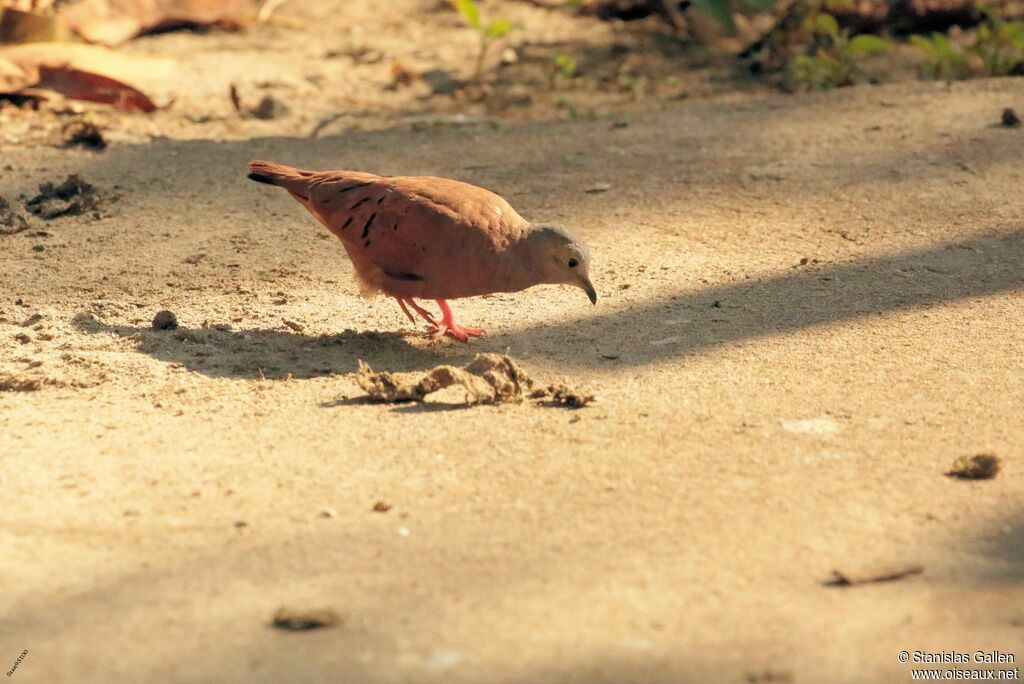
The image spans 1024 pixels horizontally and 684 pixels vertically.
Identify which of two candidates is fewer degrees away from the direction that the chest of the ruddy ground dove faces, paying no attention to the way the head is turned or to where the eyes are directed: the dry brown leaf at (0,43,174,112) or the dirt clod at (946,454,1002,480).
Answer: the dirt clod

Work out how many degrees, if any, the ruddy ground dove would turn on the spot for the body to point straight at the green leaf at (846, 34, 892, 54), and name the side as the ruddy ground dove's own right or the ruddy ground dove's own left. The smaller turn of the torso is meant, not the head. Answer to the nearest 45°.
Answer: approximately 45° to the ruddy ground dove's own left

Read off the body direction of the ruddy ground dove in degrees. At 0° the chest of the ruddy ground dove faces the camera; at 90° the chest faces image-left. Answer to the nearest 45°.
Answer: approximately 270°

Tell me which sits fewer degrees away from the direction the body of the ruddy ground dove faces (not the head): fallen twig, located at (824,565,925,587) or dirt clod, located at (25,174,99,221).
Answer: the fallen twig

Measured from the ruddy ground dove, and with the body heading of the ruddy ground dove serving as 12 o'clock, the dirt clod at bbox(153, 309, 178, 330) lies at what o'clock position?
The dirt clod is roughly at 6 o'clock from the ruddy ground dove.

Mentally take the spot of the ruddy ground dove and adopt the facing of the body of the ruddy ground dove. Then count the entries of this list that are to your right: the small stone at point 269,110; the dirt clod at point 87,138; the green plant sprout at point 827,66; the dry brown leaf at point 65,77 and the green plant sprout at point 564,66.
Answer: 0

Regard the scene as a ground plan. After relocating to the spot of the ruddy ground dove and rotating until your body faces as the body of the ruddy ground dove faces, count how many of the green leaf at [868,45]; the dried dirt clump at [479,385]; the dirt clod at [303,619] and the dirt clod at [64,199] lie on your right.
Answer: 2

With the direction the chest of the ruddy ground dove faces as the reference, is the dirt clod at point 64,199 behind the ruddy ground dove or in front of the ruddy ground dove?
behind

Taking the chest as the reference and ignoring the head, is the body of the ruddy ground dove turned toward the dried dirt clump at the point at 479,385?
no

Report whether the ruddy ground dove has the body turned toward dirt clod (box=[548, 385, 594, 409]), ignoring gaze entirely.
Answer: no

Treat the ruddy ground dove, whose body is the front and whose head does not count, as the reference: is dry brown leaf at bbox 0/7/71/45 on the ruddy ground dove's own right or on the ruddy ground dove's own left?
on the ruddy ground dove's own left

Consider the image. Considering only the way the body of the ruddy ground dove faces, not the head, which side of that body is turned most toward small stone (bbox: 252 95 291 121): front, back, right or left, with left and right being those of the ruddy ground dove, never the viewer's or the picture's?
left

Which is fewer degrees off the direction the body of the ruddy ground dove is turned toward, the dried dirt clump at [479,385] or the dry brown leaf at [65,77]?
the dried dirt clump

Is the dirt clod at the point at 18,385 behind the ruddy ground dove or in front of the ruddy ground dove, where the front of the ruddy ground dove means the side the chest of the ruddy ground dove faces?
behind

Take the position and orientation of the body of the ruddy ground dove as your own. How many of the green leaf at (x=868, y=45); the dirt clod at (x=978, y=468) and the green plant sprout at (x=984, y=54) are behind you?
0

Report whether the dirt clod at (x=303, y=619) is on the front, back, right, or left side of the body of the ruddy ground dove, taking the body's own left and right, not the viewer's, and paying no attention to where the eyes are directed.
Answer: right

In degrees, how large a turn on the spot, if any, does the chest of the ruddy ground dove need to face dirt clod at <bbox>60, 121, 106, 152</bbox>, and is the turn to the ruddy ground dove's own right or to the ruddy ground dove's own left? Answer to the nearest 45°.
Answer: approximately 135° to the ruddy ground dove's own left

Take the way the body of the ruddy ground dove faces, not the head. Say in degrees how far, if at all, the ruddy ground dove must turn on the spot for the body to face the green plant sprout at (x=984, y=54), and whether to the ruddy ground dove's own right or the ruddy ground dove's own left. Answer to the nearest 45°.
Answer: approximately 45° to the ruddy ground dove's own left

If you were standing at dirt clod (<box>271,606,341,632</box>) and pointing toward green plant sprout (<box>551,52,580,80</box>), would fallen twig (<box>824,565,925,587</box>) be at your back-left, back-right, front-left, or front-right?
front-right
